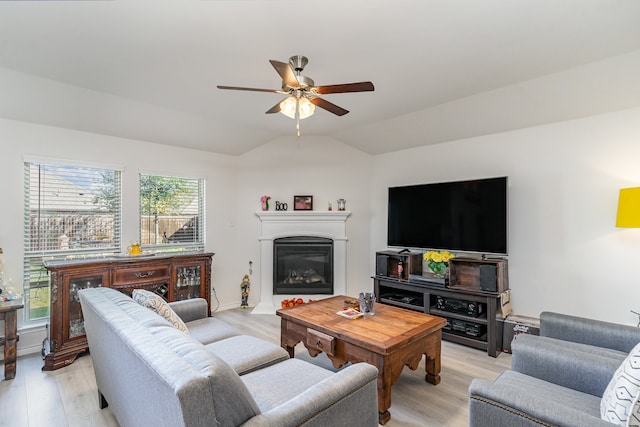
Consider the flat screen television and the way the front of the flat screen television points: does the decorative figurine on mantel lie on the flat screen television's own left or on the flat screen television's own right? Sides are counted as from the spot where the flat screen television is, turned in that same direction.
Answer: on the flat screen television's own right

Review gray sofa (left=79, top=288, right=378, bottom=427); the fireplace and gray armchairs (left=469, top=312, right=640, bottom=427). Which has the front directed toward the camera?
the fireplace

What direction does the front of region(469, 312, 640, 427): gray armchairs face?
to the viewer's left

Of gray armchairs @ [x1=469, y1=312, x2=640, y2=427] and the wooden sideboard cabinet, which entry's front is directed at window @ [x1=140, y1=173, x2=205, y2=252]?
the gray armchairs

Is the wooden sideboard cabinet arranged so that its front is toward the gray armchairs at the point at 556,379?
yes

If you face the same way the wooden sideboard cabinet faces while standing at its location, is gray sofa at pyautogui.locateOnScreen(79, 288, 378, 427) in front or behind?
in front

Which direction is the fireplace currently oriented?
toward the camera

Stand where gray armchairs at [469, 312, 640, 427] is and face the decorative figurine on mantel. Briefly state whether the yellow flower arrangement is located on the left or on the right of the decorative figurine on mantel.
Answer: right

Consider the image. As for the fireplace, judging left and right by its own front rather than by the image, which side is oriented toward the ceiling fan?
front

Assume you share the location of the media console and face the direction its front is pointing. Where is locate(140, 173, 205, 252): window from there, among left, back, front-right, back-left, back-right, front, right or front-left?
front-right

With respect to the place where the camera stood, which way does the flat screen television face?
facing the viewer and to the left of the viewer

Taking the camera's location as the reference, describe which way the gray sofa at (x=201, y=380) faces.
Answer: facing away from the viewer and to the right of the viewer

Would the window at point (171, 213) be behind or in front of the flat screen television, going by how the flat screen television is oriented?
in front

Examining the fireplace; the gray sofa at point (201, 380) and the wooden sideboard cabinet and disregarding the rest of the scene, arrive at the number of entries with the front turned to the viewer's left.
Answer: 0

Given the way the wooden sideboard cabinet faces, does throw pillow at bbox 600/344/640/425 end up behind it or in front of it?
in front

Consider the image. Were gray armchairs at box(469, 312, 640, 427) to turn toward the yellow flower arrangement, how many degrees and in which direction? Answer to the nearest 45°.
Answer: approximately 45° to its right
